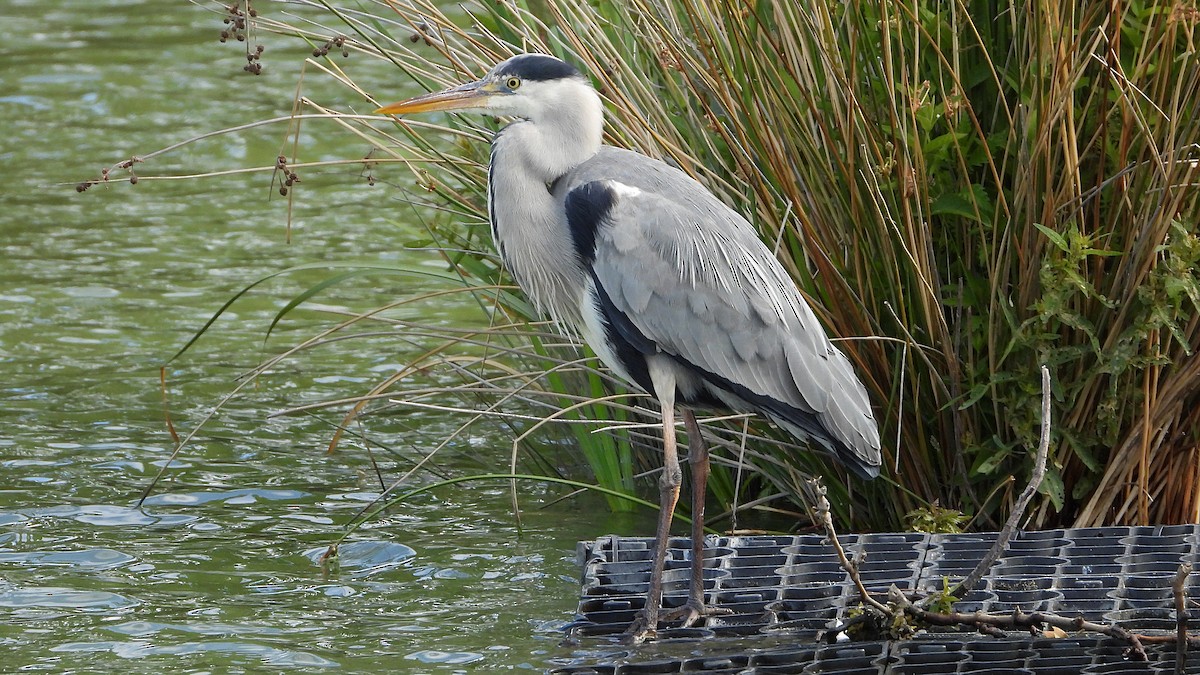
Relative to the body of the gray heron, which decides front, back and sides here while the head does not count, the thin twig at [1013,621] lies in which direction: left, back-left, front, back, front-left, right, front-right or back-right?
back-left

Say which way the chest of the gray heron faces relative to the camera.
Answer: to the viewer's left

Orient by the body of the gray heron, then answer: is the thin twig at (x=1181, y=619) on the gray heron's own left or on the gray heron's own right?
on the gray heron's own left

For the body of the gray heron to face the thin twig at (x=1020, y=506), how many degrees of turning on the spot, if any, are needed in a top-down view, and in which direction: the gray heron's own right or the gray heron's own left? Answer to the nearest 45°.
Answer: approximately 135° to the gray heron's own left
